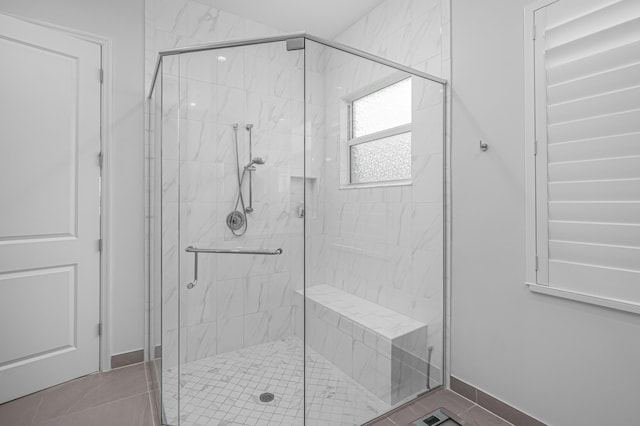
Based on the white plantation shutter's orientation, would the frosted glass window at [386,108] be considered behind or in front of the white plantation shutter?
in front

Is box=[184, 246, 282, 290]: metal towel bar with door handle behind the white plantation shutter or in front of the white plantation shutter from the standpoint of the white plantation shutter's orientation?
in front

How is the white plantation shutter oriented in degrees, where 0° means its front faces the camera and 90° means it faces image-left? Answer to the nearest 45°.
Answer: approximately 45°

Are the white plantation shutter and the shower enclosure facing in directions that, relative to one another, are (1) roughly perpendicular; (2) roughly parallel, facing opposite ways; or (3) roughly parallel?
roughly perpendicular

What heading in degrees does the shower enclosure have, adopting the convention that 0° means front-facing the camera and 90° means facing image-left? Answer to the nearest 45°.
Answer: approximately 0°
